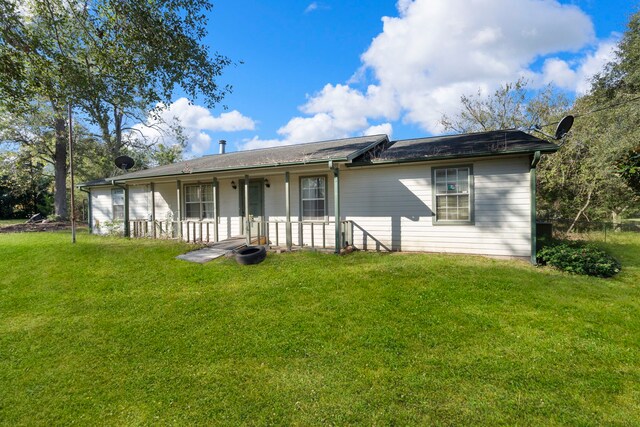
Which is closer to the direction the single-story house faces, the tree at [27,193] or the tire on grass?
the tire on grass

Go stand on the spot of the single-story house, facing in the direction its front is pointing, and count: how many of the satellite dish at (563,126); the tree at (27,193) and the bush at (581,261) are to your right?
1

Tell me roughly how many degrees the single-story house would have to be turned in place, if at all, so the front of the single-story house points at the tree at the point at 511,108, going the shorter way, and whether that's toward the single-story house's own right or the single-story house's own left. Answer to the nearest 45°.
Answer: approximately 180°

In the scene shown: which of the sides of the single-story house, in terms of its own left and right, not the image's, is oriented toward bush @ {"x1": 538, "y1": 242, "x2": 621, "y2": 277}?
left

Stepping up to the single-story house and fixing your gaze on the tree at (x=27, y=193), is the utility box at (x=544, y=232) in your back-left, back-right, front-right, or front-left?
back-right

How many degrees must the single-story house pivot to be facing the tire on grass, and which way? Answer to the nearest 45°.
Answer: approximately 45° to its right

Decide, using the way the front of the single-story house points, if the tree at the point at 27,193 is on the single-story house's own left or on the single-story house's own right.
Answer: on the single-story house's own right

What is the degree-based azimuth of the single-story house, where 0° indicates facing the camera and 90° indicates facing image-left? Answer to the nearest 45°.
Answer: approximately 45°
